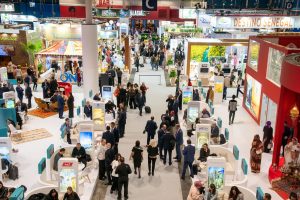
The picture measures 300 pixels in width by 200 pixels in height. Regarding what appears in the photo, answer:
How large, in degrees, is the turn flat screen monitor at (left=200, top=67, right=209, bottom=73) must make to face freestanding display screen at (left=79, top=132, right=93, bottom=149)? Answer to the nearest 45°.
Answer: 0° — it already faces it

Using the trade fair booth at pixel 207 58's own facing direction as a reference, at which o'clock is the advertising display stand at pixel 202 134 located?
The advertising display stand is roughly at 12 o'clock from the trade fair booth.

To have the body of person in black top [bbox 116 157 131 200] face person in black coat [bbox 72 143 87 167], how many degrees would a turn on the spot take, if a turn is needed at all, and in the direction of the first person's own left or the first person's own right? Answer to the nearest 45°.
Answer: approximately 45° to the first person's own left

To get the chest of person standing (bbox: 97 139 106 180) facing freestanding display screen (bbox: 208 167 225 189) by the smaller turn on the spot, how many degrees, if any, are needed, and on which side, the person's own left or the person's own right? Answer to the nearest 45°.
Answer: approximately 45° to the person's own right

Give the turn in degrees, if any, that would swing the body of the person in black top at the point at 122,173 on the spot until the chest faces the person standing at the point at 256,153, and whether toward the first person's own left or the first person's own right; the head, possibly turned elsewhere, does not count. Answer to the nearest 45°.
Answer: approximately 90° to the first person's own right

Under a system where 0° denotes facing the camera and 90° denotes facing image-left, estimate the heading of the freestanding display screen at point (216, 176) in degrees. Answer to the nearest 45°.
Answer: approximately 0°

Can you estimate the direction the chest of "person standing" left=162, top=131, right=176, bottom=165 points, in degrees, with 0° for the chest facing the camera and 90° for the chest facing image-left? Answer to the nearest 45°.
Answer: approximately 180°

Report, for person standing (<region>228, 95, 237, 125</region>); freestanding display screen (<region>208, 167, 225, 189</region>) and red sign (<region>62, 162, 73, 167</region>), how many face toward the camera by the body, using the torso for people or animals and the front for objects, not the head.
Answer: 2

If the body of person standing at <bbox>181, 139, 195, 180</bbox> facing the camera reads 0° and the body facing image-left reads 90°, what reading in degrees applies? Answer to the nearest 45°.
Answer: approximately 180°

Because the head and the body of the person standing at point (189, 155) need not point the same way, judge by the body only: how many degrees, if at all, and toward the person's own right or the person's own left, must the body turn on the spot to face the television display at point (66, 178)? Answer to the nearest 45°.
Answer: approximately 135° to the person's own left

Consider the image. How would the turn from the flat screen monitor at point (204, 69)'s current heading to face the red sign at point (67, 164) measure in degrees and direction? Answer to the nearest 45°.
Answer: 0° — it already faces it
